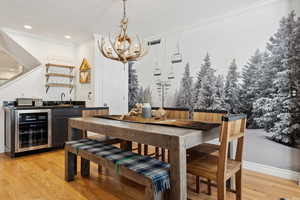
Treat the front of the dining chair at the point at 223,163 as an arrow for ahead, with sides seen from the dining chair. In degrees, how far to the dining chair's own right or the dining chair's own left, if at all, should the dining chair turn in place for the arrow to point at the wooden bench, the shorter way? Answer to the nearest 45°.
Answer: approximately 45° to the dining chair's own left

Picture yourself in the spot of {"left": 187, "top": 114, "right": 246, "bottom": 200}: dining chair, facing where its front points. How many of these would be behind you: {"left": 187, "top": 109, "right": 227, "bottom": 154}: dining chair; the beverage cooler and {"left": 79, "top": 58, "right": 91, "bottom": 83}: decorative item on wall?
0

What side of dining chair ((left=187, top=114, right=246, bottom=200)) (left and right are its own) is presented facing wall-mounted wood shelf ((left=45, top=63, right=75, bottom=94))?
front

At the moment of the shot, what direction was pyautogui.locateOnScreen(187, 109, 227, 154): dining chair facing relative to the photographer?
facing the viewer and to the left of the viewer

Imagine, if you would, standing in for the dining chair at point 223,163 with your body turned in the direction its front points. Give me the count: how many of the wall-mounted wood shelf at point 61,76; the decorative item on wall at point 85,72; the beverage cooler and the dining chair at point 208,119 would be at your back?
0

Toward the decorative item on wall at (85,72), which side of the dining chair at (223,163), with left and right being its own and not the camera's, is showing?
front

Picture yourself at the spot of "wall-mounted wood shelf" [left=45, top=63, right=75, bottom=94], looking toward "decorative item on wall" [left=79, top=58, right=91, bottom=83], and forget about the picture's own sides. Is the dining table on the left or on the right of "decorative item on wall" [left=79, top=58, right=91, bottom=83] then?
right

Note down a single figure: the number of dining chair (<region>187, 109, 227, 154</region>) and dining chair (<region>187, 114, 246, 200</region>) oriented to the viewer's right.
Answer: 0

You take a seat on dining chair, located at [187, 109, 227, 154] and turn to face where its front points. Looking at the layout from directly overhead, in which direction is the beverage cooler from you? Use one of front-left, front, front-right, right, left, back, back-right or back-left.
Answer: front-right

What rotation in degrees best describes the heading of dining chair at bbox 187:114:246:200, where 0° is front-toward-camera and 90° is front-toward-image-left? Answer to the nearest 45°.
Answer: approximately 135°

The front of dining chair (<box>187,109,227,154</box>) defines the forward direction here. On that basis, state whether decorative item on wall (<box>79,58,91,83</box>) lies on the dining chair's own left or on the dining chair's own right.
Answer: on the dining chair's own right

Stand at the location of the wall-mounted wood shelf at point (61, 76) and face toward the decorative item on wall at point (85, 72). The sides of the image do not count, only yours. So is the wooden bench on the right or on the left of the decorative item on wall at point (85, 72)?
right
